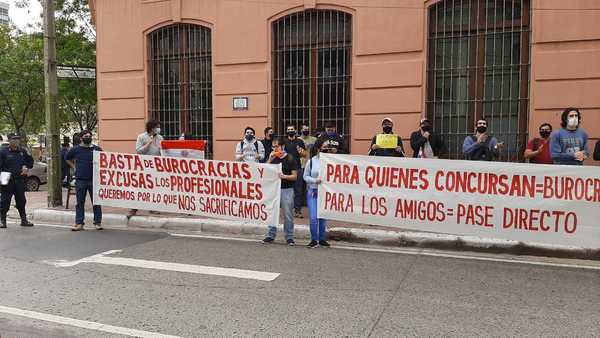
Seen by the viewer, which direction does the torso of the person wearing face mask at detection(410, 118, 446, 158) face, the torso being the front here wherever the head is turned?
toward the camera

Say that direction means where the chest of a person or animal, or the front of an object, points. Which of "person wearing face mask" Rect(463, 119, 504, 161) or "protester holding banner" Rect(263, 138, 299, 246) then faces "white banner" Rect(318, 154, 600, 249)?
the person wearing face mask

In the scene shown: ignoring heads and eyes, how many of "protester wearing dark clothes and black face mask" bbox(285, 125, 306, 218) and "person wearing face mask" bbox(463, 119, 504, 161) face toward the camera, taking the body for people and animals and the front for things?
2

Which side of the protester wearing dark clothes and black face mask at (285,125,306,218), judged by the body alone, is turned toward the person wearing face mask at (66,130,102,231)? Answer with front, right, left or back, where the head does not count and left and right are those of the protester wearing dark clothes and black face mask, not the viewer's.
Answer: right

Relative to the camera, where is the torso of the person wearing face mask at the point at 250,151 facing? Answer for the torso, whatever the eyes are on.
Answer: toward the camera

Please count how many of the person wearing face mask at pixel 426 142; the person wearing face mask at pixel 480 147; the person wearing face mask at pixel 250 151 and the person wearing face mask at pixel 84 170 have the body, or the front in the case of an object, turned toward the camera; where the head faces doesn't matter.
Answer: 4

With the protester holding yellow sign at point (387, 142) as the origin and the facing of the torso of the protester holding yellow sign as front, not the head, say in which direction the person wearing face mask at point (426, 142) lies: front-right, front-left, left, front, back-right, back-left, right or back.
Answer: back-left

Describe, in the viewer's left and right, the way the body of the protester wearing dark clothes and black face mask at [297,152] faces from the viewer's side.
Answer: facing the viewer

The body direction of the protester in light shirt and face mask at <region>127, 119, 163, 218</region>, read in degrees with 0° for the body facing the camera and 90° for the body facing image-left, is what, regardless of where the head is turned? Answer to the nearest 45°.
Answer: approximately 315°

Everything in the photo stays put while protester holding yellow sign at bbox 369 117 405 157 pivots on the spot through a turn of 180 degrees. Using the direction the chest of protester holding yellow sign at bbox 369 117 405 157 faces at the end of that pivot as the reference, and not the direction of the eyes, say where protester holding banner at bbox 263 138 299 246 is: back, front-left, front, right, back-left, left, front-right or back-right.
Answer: back-left

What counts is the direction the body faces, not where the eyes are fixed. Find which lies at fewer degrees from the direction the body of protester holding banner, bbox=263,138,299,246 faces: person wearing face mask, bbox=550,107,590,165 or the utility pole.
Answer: the utility pole

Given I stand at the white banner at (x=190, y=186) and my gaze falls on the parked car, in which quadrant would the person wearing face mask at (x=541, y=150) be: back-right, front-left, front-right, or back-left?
back-right
